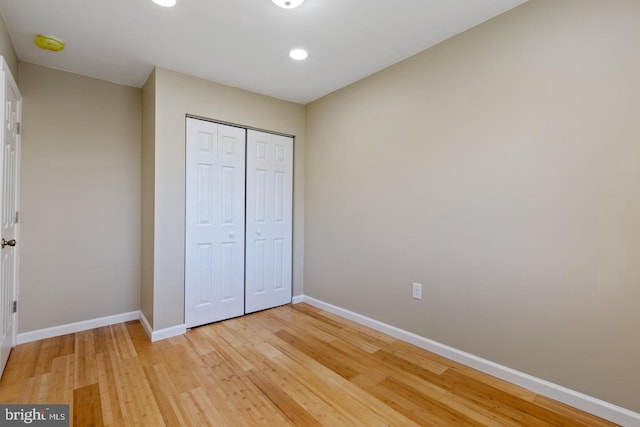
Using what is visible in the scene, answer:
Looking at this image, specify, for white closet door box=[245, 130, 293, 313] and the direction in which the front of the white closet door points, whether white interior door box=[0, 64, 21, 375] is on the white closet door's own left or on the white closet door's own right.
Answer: on the white closet door's own right

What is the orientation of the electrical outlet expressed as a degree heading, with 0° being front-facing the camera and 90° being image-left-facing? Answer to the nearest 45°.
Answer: approximately 45°

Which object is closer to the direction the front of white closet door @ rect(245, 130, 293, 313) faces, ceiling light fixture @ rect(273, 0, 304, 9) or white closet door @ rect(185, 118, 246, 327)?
the ceiling light fixture

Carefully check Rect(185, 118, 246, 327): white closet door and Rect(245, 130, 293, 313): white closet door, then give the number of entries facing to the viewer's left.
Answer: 0

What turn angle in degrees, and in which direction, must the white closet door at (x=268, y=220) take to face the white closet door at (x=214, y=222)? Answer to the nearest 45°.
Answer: approximately 90° to its right

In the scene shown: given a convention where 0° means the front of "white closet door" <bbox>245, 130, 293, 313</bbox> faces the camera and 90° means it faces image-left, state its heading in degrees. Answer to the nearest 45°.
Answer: approximately 315°

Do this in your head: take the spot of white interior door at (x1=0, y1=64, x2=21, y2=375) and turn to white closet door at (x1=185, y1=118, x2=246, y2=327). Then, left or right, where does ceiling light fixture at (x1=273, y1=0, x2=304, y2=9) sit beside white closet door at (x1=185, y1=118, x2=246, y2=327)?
right
